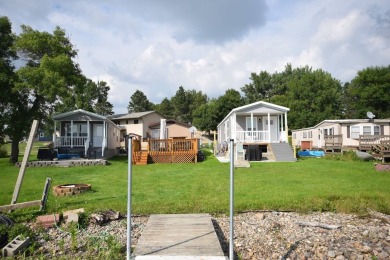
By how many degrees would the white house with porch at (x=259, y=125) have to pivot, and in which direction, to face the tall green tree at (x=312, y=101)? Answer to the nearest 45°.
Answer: approximately 180°

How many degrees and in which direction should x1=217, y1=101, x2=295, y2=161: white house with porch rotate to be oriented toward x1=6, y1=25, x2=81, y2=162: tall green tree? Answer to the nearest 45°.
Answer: approximately 90° to its right

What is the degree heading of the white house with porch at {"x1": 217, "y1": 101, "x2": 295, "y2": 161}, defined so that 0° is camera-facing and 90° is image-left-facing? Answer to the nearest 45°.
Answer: approximately 0°

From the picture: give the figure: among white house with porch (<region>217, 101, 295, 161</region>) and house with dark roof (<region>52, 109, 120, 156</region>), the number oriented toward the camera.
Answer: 2

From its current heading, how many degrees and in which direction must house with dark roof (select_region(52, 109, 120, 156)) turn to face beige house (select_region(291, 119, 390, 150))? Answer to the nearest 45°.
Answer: approximately 90° to its left

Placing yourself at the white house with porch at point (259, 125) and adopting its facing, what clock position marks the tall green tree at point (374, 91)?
The tall green tree is roughly at 7 o'clock from the white house with porch.

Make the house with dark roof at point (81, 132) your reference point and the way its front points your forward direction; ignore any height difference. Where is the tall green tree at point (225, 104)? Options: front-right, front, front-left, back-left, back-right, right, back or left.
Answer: back-left

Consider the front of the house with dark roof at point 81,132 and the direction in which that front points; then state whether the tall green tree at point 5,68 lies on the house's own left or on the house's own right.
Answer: on the house's own right

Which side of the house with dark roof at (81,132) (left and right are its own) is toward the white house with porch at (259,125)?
left

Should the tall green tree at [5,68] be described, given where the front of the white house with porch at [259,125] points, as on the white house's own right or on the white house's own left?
on the white house's own right

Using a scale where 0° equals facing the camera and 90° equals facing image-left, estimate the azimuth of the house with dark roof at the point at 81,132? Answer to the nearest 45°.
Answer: approximately 0°

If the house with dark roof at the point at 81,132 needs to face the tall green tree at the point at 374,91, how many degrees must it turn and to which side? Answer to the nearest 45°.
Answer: approximately 90° to its left
